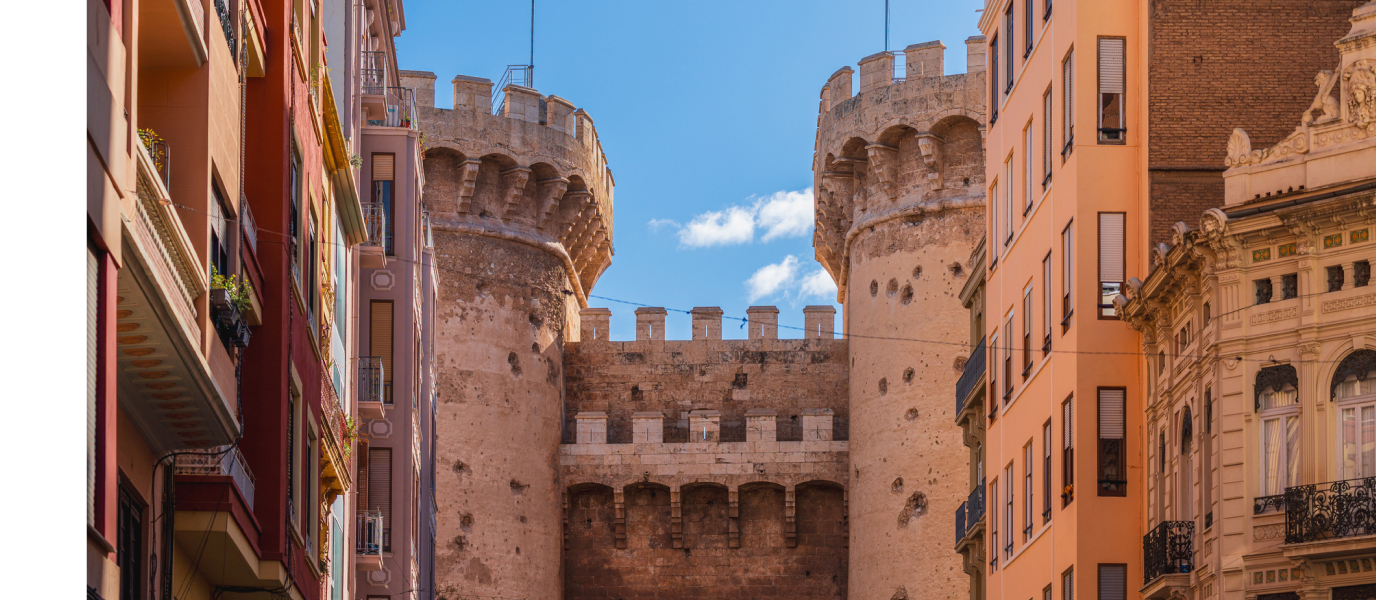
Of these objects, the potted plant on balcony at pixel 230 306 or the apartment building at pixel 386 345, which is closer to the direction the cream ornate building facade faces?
the potted plant on balcony

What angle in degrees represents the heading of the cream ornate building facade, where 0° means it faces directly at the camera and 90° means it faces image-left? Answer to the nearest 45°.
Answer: approximately 45°

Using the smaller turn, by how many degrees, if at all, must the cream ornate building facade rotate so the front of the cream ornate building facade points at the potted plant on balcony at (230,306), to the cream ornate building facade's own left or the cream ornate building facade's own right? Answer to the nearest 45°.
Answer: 0° — it already faces it

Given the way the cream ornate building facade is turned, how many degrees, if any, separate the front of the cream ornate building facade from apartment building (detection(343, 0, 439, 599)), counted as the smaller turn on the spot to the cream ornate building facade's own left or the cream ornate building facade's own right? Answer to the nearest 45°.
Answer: approximately 90° to the cream ornate building facade's own right

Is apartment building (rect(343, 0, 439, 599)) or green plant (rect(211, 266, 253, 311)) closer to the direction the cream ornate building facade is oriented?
the green plant
